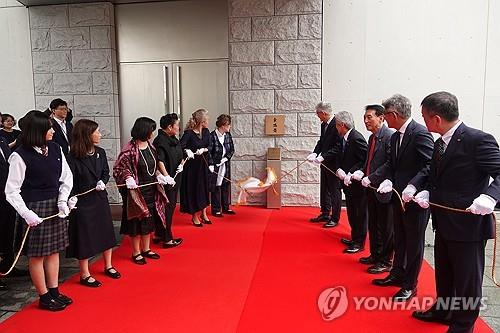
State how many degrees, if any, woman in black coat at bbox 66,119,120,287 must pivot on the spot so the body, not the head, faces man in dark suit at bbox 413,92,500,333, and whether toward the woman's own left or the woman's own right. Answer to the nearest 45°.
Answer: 0° — they already face them

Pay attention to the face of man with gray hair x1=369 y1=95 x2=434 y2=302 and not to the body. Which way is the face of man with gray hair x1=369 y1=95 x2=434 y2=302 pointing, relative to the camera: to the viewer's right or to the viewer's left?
to the viewer's left

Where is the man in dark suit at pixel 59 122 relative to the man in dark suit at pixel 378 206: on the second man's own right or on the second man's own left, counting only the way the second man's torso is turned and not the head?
on the second man's own right

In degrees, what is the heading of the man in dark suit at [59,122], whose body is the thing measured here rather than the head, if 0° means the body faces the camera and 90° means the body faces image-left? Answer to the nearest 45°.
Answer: approximately 315°

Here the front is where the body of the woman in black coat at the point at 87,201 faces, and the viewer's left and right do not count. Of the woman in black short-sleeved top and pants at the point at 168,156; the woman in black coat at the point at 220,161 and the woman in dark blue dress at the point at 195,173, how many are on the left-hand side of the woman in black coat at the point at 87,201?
3

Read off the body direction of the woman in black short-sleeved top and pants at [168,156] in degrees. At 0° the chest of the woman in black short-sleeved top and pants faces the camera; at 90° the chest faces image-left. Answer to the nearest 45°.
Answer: approximately 270°

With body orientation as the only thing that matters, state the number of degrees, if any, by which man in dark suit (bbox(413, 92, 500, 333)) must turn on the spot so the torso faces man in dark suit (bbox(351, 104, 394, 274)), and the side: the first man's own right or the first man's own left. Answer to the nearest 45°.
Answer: approximately 90° to the first man's own right

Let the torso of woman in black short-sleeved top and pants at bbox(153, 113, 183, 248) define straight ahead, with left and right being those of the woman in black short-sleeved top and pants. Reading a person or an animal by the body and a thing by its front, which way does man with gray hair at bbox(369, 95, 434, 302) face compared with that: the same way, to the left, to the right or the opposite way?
the opposite way

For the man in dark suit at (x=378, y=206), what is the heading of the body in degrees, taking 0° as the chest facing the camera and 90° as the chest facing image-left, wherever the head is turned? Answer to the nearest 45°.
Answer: approximately 45°

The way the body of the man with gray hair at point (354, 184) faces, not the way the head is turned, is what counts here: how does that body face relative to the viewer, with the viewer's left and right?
facing to the left of the viewer
